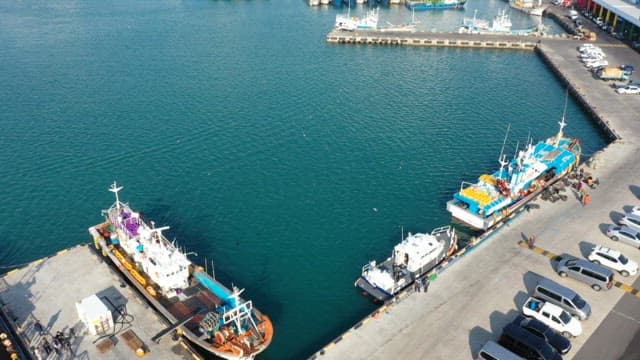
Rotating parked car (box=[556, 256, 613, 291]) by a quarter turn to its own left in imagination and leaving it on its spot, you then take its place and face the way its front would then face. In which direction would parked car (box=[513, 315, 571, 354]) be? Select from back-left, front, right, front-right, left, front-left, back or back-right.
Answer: front-left

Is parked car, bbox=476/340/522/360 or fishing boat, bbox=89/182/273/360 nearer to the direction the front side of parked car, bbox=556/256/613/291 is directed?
the fishing boat

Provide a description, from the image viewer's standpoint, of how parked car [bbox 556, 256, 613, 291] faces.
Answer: facing away from the viewer and to the left of the viewer
